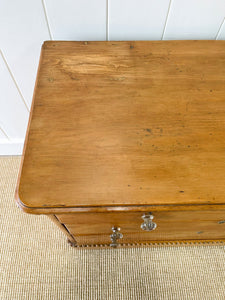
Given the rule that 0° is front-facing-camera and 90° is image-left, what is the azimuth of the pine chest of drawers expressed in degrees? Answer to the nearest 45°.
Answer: approximately 0°
